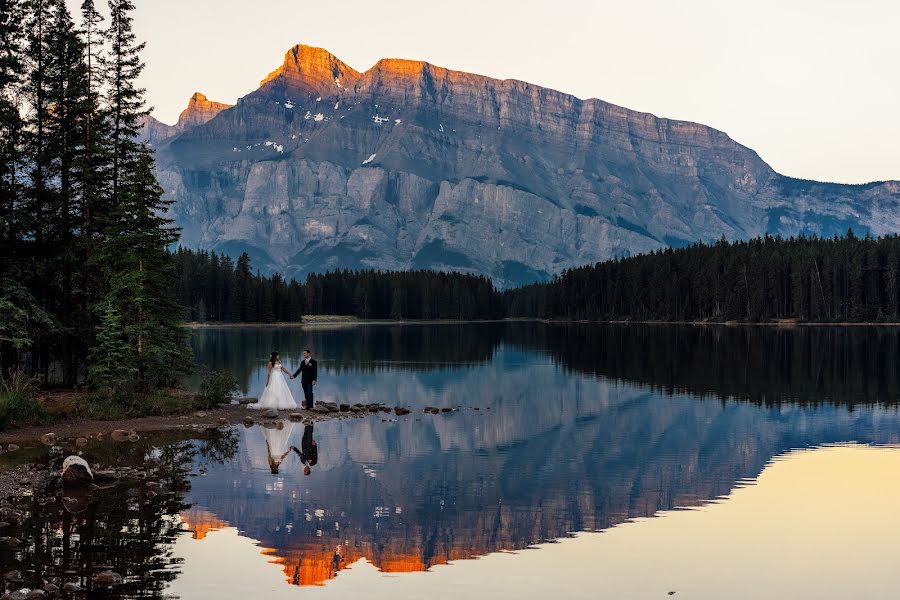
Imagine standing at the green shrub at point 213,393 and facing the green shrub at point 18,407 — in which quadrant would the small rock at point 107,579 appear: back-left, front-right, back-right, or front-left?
front-left

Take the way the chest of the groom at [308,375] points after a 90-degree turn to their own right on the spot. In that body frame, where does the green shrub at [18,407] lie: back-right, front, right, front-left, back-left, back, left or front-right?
left

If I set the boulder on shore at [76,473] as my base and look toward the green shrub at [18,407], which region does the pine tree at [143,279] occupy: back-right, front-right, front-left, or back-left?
front-right

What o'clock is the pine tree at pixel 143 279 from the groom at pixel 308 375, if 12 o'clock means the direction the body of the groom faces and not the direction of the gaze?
The pine tree is roughly at 1 o'clock from the groom.

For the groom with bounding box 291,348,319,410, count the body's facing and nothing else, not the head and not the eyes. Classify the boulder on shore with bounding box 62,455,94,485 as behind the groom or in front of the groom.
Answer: in front

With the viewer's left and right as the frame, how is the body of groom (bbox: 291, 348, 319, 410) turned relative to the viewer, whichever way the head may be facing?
facing the viewer and to the left of the viewer

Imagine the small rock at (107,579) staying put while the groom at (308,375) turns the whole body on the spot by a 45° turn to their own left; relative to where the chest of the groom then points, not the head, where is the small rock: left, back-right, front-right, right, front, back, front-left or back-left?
front

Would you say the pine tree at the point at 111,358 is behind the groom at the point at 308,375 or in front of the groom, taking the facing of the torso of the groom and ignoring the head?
in front

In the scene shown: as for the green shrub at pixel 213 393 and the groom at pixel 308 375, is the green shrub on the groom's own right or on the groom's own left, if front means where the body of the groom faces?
on the groom's own right
